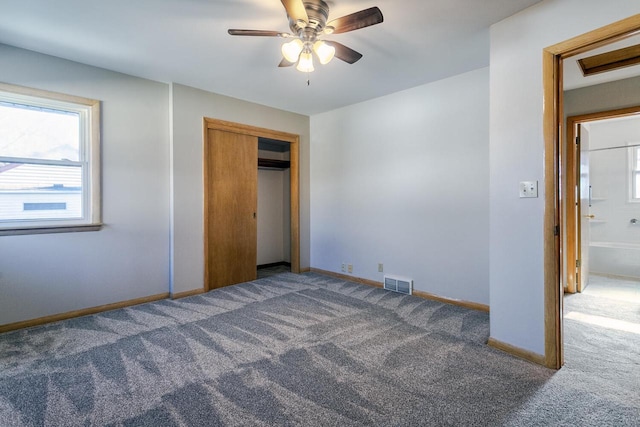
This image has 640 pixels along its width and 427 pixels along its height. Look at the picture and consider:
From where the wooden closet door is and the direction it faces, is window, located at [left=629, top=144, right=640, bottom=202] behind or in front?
in front

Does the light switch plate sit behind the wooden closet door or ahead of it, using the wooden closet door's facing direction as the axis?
ahead

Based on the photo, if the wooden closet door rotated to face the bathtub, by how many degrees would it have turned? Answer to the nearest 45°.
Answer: approximately 45° to its left

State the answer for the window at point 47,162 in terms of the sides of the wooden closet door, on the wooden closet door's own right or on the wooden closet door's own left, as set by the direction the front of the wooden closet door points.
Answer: on the wooden closet door's own right

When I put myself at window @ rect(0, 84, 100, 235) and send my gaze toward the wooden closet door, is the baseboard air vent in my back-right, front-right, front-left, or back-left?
front-right

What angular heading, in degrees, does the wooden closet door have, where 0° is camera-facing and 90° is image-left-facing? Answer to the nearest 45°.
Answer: approximately 315°

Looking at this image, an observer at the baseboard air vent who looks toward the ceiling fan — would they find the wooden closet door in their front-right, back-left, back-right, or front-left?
front-right

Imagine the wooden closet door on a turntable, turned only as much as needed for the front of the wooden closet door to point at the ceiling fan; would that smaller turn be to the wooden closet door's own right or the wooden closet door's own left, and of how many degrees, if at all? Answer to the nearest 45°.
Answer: approximately 45° to the wooden closet door's own right
